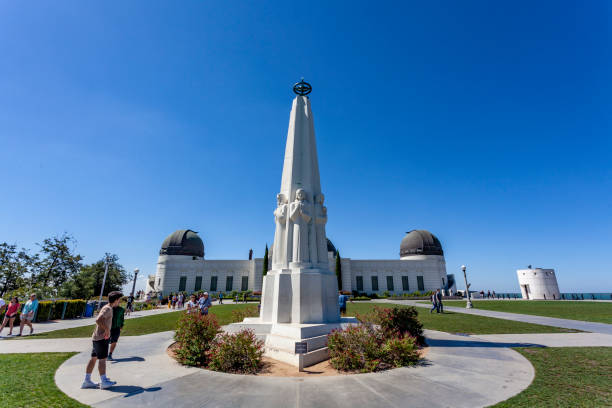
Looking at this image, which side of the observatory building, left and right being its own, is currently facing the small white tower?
left

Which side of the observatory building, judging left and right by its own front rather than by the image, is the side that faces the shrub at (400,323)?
front

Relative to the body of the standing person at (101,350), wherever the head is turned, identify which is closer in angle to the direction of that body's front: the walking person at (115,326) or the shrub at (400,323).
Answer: the shrub

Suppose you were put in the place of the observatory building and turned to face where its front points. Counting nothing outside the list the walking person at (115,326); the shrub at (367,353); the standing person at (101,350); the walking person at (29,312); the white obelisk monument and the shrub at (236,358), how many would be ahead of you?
6

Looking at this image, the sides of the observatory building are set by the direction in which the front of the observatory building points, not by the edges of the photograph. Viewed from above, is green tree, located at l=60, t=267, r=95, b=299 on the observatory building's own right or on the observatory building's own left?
on the observatory building's own right

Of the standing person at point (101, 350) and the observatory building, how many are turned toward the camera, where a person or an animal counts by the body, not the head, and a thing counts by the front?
1

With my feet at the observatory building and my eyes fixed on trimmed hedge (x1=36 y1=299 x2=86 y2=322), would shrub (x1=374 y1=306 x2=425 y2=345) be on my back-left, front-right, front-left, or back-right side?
front-left

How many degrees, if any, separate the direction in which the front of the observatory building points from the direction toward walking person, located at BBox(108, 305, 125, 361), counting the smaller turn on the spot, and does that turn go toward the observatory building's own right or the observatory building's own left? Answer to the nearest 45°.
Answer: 0° — it already faces them

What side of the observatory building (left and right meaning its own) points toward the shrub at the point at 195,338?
front

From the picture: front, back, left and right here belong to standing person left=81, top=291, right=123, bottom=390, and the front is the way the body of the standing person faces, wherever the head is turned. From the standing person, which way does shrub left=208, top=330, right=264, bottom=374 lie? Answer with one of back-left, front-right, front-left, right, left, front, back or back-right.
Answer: front

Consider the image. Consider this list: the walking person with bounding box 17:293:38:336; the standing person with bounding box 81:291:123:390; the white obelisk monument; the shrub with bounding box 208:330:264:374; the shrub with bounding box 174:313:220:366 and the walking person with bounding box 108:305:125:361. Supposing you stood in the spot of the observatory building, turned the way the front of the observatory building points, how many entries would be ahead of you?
6

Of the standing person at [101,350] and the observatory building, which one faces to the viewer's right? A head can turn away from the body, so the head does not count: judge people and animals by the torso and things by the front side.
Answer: the standing person

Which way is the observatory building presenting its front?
toward the camera
